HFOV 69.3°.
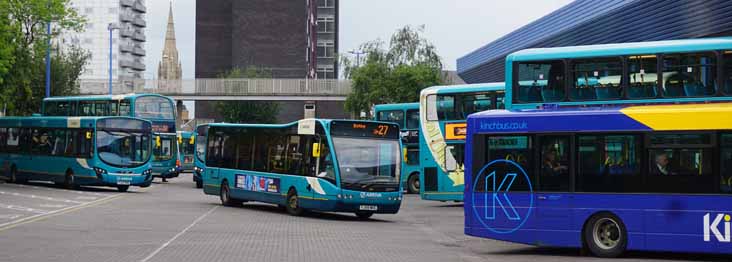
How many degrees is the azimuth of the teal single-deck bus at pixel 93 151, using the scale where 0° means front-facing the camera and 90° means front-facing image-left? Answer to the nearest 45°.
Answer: approximately 315°

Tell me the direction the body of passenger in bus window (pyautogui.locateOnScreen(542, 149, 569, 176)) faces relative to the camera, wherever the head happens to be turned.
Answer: to the viewer's right

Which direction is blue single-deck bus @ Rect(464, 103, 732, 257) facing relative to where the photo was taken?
to the viewer's right
